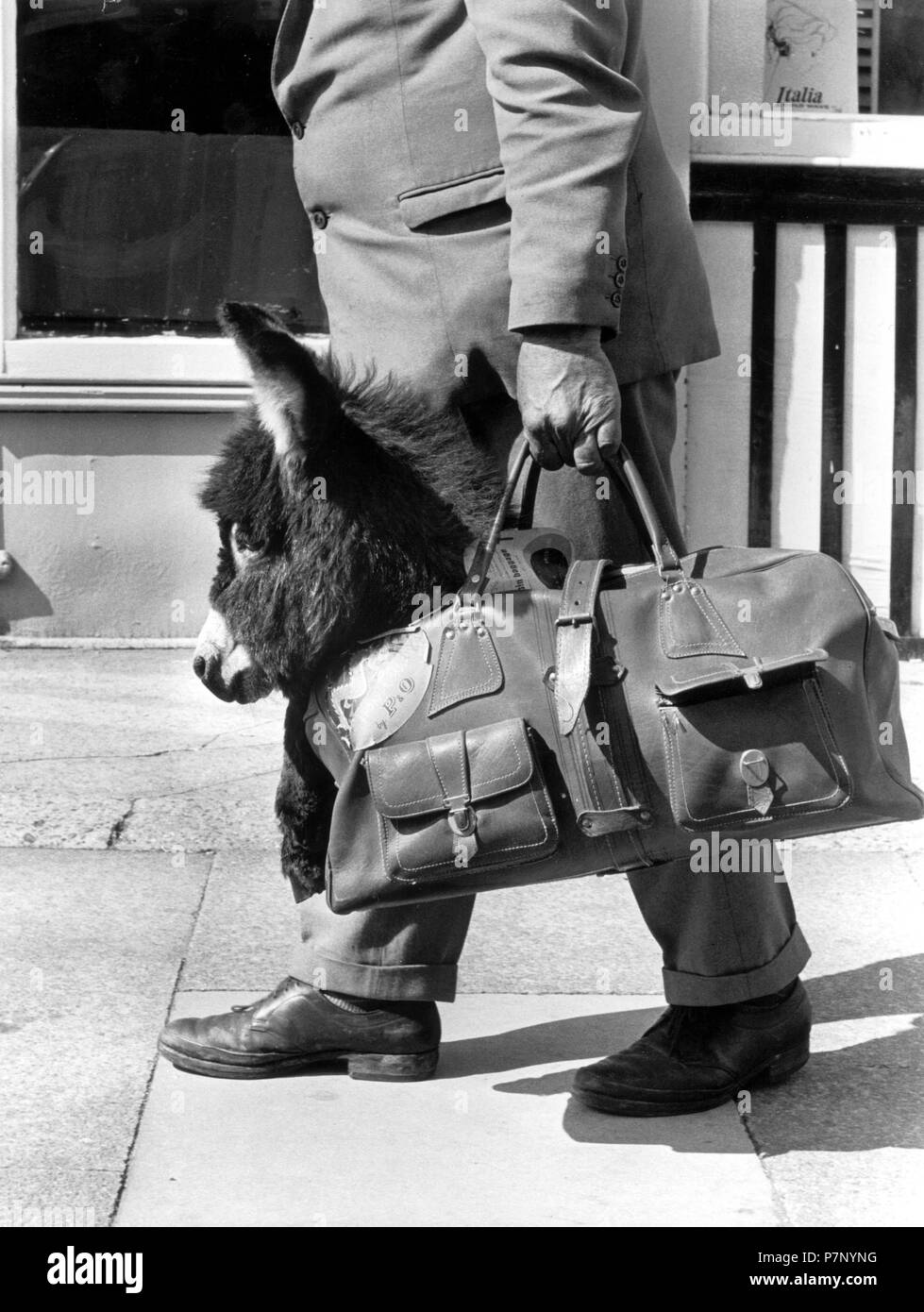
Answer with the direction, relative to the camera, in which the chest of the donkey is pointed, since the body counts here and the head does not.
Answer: to the viewer's left

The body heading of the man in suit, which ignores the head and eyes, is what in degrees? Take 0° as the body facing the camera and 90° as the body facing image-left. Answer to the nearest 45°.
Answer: approximately 90°

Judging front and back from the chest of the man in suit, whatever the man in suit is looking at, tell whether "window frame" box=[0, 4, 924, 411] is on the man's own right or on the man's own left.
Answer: on the man's own right

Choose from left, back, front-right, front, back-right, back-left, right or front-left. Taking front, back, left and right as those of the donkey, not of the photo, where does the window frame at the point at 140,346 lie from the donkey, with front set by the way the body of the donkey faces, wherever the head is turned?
right
